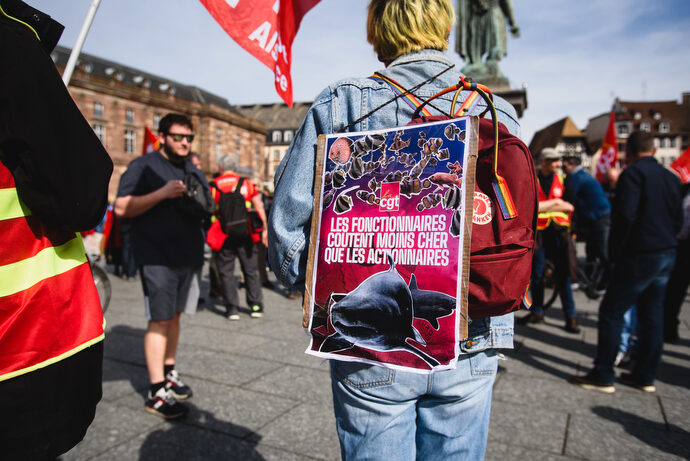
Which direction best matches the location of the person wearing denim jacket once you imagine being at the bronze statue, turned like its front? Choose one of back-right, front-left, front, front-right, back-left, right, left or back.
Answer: front

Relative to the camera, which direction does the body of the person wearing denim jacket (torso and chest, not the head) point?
away from the camera

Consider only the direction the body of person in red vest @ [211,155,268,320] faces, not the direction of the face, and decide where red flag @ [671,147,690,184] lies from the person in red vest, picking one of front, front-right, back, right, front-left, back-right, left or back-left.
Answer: right

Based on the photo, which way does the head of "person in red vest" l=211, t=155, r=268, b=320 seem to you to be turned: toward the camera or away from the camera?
away from the camera

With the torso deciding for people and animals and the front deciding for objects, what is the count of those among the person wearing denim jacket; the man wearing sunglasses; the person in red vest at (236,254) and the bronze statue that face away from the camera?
2

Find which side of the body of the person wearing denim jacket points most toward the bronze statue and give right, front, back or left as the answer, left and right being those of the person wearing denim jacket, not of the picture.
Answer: front

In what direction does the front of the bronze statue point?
toward the camera

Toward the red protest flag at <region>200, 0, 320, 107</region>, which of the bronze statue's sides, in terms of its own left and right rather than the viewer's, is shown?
front

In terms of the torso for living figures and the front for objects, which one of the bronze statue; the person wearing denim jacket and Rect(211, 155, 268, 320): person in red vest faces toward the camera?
the bronze statue

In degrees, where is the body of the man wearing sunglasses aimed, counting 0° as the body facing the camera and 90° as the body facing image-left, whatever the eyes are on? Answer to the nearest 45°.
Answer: approximately 315°

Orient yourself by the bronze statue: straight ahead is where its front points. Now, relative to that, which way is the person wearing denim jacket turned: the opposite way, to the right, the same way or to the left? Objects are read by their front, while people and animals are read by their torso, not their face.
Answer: the opposite way

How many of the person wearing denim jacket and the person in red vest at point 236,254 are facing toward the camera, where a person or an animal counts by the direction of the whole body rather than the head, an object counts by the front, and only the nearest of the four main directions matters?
0

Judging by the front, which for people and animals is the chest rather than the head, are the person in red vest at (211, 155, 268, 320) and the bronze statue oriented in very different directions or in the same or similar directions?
very different directions

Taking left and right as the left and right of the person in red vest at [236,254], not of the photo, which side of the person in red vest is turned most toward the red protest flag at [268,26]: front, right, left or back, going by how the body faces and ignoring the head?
back

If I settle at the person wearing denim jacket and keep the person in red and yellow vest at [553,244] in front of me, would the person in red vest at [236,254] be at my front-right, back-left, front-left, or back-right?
front-left

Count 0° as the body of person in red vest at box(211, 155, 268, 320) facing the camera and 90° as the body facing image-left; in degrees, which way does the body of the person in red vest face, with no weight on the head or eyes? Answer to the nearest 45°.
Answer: approximately 180°

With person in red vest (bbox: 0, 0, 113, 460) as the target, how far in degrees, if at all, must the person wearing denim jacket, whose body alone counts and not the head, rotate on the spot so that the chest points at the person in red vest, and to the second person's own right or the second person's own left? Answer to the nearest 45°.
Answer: approximately 90° to the second person's own left
